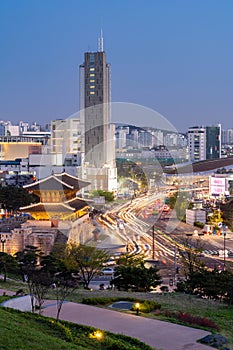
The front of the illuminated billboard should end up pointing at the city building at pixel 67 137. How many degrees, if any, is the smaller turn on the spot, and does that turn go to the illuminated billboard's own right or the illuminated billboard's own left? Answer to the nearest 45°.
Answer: approximately 135° to the illuminated billboard's own right

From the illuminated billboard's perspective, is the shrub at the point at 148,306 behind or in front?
in front

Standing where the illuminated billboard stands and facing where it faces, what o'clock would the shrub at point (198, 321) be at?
The shrub is roughly at 12 o'clock from the illuminated billboard.

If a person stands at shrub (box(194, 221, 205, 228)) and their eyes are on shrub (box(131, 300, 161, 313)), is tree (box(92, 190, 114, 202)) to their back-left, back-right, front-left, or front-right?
back-right

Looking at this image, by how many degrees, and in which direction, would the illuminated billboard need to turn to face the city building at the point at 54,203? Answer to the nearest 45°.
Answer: approximately 45° to its right

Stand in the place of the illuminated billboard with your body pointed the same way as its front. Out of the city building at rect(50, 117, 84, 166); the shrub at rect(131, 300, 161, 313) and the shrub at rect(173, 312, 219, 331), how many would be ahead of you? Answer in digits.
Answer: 2

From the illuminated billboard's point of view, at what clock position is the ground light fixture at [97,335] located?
The ground light fixture is roughly at 12 o'clock from the illuminated billboard.

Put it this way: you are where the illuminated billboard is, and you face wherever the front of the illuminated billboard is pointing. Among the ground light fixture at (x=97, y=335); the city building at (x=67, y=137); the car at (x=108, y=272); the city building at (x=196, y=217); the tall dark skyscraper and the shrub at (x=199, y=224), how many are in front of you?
4

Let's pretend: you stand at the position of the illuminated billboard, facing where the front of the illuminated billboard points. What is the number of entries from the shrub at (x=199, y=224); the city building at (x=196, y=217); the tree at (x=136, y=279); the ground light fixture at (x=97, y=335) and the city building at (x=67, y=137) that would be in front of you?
4

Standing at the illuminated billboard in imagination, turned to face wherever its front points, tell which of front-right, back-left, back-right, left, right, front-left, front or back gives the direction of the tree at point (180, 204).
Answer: right

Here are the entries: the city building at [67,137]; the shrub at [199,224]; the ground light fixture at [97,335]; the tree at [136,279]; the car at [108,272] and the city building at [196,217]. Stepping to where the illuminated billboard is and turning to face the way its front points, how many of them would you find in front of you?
5

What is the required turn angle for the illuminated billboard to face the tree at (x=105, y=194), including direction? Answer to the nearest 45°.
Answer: approximately 90° to its right
